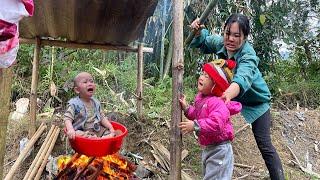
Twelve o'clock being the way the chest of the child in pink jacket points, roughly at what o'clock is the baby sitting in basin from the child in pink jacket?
The baby sitting in basin is roughly at 1 o'clock from the child in pink jacket.

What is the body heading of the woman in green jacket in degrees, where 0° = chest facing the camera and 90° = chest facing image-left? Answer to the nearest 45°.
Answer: approximately 45°

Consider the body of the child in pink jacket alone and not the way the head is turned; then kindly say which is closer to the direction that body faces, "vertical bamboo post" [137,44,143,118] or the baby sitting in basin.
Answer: the baby sitting in basin

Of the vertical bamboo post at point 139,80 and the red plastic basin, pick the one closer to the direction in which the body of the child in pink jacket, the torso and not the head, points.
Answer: the red plastic basin

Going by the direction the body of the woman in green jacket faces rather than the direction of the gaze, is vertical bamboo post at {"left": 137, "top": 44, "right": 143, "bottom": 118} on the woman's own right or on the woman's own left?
on the woman's own right

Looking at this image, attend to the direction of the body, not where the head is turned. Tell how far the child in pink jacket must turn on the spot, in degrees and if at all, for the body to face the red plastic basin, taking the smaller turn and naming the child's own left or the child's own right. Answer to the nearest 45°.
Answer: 0° — they already face it

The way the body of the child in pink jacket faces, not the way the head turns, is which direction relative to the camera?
to the viewer's left

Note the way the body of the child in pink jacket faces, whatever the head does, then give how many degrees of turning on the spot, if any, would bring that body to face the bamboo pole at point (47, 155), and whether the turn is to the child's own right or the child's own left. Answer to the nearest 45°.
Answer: approximately 45° to the child's own right

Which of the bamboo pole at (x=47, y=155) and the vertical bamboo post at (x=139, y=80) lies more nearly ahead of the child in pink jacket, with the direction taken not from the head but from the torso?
the bamboo pole
